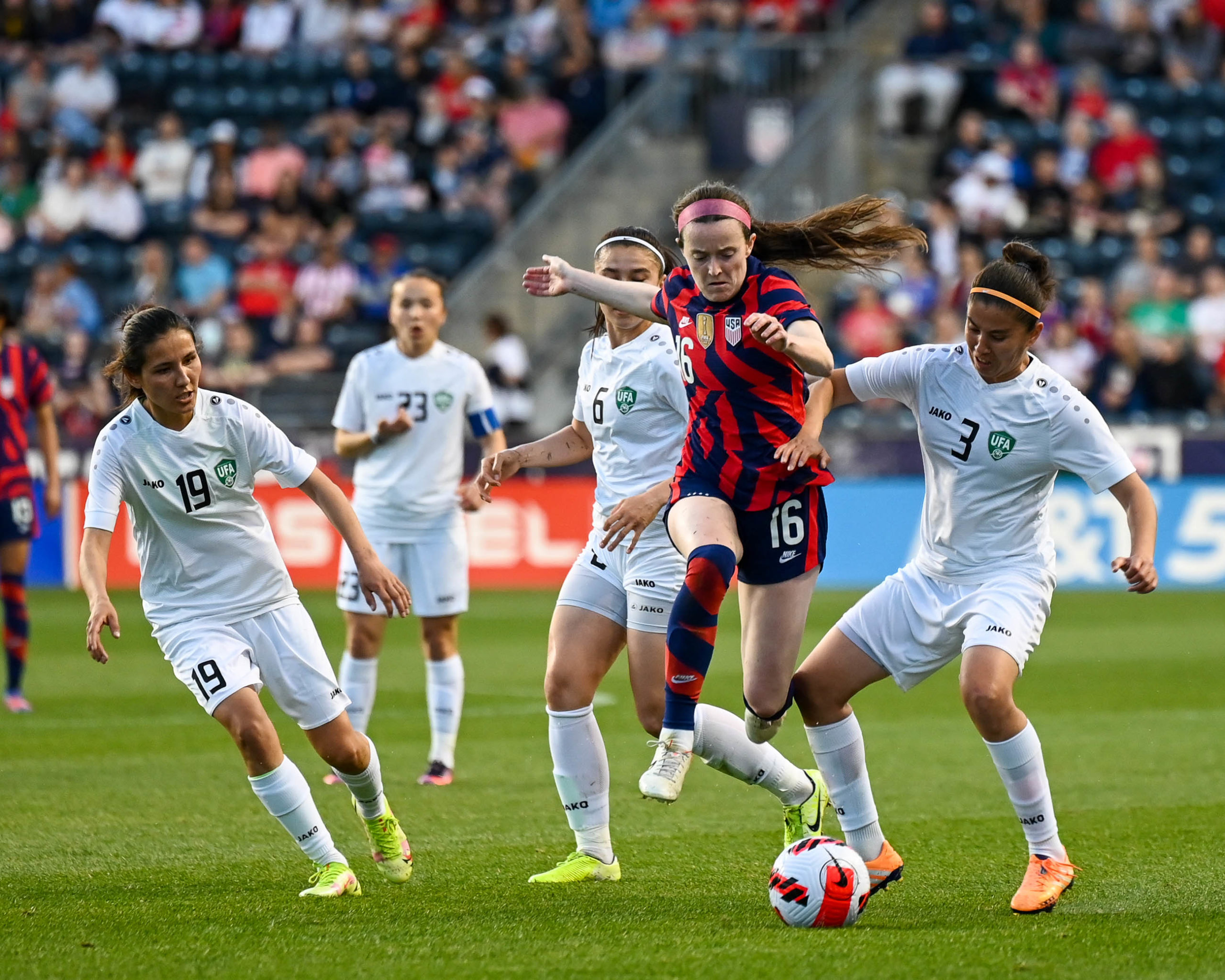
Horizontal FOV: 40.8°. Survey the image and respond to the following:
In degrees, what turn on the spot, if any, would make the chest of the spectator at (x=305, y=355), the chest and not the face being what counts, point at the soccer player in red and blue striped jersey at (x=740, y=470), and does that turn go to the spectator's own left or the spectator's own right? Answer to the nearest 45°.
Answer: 0° — they already face them

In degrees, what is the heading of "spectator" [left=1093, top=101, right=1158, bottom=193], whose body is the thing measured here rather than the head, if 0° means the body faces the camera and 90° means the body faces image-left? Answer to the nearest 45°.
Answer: approximately 0°

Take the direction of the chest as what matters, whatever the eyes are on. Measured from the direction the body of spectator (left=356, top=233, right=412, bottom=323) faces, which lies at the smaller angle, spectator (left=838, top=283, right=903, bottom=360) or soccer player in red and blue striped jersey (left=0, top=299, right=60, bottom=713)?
the soccer player in red and blue striped jersey

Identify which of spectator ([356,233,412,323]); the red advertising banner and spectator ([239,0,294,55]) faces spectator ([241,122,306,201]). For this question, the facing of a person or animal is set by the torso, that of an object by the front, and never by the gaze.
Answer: spectator ([239,0,294,55])

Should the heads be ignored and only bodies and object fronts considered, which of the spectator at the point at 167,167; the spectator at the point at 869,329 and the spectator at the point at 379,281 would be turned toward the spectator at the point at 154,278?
the spectator at the point at 167,167

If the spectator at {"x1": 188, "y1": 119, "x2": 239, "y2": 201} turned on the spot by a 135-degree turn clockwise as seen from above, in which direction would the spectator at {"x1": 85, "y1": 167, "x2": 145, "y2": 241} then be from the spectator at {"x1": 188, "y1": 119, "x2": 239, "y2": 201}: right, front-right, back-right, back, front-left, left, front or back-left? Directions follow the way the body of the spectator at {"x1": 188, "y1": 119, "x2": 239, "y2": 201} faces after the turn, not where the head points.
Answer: front-left

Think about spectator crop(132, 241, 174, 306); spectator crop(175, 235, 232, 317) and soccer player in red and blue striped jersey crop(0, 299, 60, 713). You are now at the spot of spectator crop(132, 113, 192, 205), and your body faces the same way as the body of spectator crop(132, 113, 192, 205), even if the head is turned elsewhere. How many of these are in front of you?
3

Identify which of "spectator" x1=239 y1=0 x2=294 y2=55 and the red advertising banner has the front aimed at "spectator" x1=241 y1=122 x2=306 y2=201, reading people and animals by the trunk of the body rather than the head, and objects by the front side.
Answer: "spectator" x1=239 y1=0 x2=294 y2=55

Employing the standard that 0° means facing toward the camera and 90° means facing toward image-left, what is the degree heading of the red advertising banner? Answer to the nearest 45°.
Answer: approximately 0°
